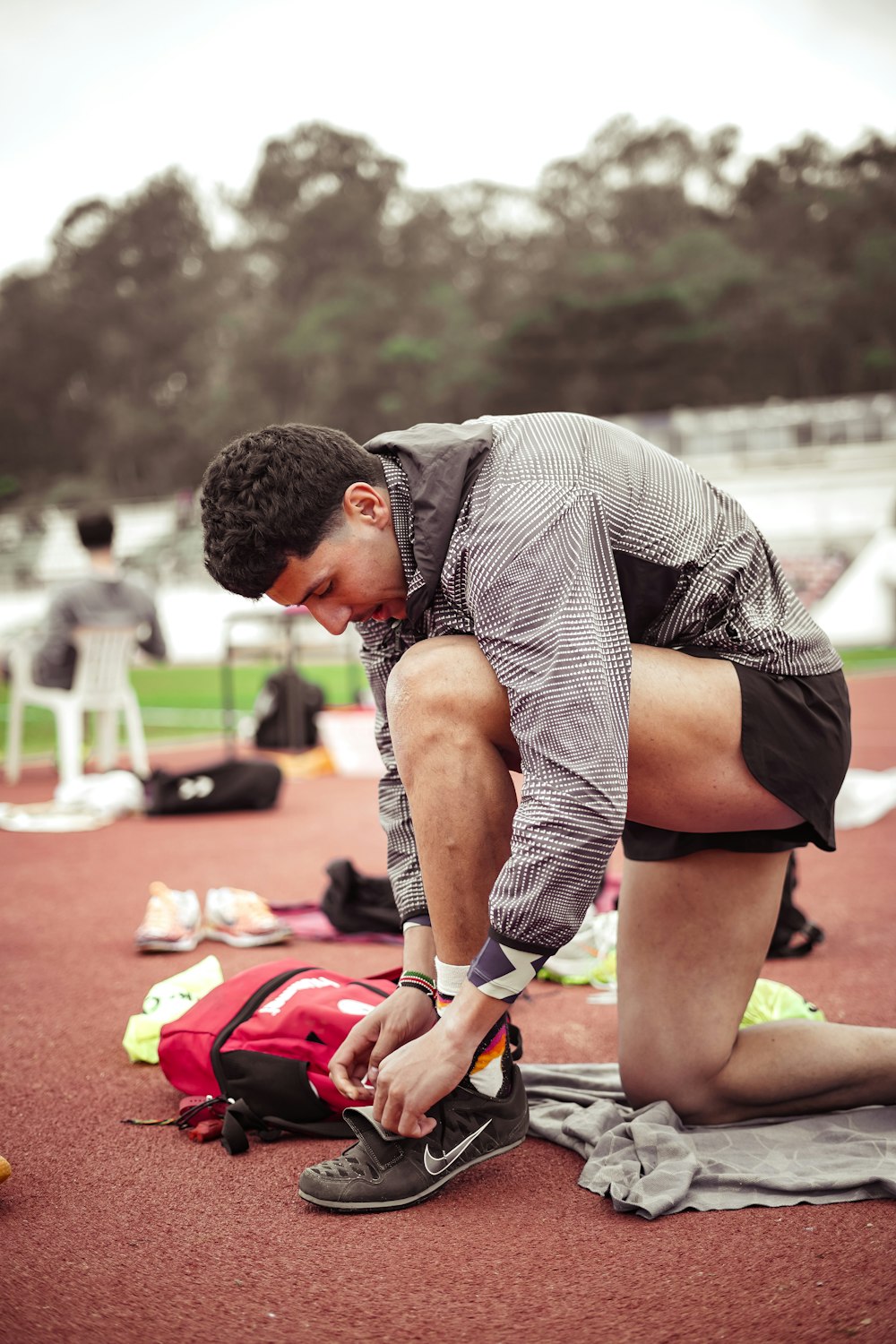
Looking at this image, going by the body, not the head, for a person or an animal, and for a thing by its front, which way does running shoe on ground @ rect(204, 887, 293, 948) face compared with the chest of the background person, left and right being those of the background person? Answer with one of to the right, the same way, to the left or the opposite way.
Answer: to the right

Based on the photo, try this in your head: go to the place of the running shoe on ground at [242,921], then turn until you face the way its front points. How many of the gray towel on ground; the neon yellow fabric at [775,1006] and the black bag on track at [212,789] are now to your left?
1

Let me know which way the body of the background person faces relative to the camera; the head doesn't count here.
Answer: away from the camera

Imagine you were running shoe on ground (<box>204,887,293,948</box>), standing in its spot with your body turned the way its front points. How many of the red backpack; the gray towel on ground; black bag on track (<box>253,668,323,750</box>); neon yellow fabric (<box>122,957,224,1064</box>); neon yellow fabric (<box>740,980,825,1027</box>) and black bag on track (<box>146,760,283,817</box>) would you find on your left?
2

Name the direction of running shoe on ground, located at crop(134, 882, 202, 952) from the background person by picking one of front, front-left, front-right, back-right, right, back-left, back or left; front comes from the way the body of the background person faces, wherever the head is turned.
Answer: back

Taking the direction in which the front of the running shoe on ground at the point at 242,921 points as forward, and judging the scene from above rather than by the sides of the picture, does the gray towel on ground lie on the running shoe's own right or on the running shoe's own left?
on the running shoe's own right

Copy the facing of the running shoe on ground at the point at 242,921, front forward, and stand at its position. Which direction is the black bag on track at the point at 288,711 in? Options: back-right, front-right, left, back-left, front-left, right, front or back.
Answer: left

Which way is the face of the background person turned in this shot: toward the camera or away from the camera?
away from the camera

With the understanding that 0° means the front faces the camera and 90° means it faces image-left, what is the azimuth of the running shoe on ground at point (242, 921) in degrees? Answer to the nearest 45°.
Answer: approximately 270°

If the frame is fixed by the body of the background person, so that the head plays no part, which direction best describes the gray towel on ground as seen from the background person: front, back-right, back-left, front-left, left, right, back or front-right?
back

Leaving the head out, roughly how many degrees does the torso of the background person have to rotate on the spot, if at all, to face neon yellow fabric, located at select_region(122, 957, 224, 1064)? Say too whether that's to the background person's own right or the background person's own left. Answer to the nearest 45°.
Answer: approximately 180°

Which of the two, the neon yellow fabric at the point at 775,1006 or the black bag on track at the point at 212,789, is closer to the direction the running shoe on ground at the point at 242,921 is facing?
the neon yellow fabric

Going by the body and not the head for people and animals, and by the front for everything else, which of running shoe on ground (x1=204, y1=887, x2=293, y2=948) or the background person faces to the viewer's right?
the running shoe on ground

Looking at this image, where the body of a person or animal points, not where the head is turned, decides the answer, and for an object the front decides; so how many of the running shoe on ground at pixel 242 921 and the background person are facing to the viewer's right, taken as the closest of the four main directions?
1

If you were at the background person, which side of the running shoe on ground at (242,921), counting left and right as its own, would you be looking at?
left
